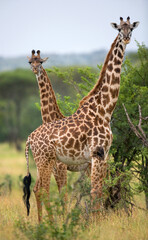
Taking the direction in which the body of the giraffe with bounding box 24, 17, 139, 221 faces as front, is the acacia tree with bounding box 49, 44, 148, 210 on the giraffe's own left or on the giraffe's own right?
on the giraffe's own left

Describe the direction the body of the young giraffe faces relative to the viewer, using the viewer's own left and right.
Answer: facing the viewer and to the left of the viewer

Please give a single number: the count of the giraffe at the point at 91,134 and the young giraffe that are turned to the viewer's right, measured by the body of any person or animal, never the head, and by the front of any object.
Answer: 1

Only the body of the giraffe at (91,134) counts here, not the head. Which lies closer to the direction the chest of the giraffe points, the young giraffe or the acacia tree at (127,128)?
the acacia tree

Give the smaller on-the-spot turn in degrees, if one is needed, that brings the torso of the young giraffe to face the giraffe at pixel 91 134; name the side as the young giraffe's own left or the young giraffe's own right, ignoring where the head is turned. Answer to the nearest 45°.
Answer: approximately 90° to the young giraffe's own left

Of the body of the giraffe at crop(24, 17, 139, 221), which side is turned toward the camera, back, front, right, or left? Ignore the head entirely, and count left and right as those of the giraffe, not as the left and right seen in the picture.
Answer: right

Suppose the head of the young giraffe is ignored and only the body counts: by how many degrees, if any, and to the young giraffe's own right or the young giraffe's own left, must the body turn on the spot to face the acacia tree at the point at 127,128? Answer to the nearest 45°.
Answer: approximately 135° to the young giraffe's own left

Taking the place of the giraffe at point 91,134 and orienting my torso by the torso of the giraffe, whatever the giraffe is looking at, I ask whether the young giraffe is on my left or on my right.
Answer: on my left
